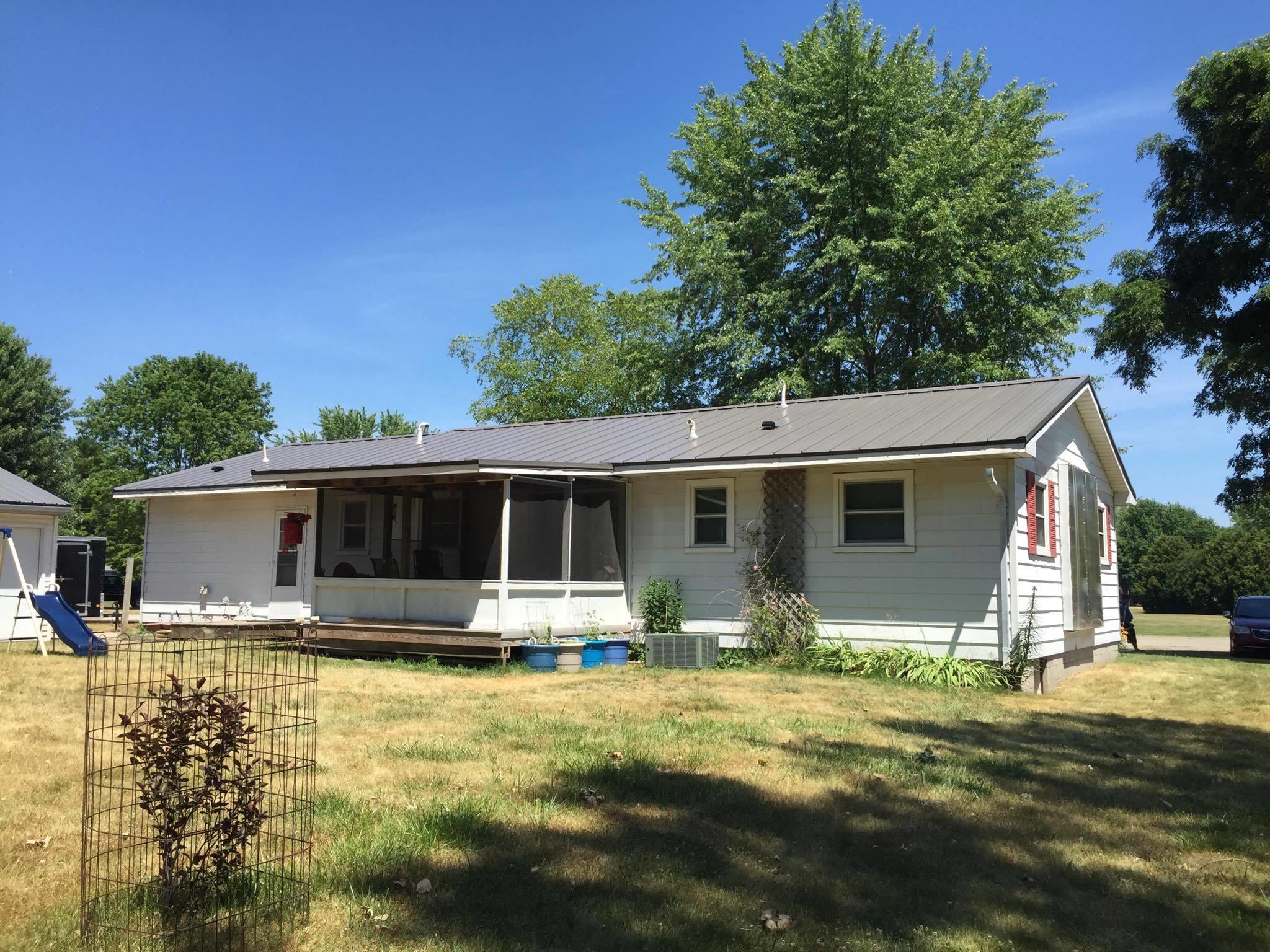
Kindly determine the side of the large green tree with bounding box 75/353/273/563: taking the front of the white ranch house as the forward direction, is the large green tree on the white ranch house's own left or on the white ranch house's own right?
on the white ranch house's own left

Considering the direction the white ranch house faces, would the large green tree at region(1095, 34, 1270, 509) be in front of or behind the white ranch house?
in front

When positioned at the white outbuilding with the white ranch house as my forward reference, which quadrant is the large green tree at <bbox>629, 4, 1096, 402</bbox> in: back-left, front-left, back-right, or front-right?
front-left

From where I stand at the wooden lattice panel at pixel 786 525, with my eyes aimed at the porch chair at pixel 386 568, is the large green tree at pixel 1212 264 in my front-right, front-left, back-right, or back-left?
back-right

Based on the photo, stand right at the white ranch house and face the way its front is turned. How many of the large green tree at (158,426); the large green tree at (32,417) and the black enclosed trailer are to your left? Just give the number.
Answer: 3

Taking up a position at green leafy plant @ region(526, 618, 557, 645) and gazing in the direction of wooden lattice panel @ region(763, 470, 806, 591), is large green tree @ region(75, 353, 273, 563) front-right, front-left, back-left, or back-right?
back-left

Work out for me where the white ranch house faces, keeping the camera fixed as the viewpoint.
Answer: facing away from the viewer and to the right of the viewer

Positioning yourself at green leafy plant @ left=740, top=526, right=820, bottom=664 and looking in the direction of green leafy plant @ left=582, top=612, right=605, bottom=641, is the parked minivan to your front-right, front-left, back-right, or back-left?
back-right

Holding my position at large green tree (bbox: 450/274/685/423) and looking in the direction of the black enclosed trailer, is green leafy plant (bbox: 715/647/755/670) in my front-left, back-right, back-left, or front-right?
front-left

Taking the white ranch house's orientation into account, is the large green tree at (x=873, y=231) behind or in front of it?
in front

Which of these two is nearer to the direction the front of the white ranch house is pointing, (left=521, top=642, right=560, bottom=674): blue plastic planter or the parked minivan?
the parked minivan

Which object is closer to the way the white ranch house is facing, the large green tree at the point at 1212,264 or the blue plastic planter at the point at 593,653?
the large green tree

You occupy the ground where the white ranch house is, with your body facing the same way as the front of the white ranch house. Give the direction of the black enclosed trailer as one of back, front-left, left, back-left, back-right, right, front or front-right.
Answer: left

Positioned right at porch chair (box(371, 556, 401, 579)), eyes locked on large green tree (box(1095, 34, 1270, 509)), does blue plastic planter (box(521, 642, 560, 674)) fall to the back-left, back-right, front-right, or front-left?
front-right

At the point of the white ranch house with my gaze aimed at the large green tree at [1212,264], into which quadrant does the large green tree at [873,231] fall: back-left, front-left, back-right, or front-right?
front-left
